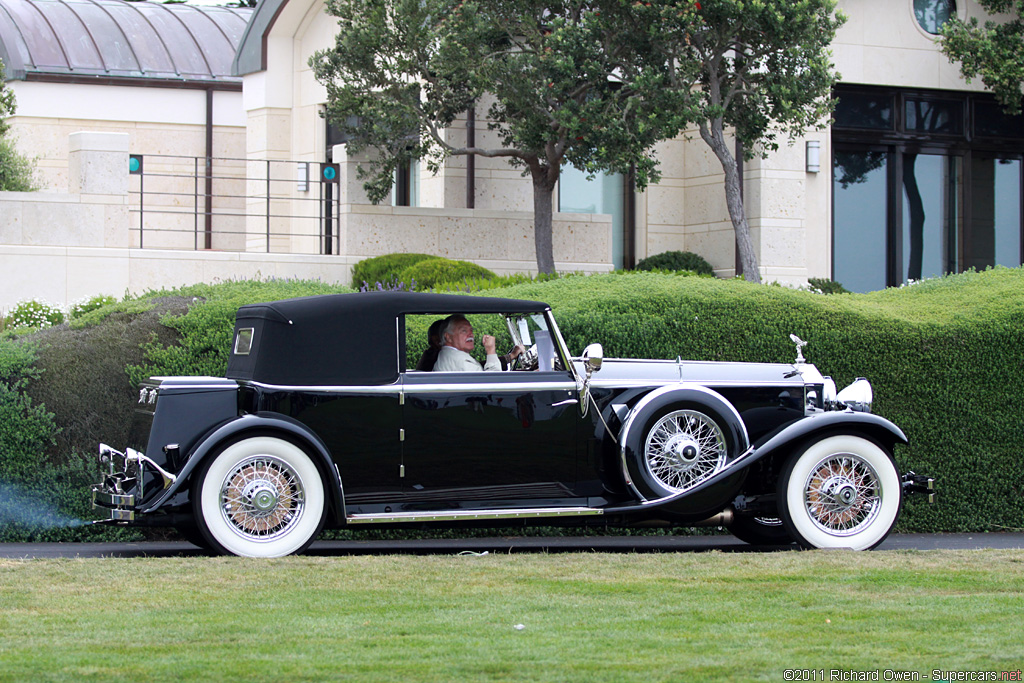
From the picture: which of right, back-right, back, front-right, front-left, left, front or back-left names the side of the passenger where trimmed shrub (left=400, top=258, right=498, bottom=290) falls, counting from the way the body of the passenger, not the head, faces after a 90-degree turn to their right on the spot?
back

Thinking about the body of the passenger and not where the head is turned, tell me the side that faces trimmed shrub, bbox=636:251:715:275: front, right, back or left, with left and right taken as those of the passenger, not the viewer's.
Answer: left

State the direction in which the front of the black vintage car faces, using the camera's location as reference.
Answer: facing to the right of the viewer

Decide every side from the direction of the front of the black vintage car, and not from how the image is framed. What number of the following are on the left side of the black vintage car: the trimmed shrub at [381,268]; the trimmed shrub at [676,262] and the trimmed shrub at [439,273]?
3

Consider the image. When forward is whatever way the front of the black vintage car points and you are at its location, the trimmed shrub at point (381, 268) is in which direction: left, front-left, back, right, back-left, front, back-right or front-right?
left

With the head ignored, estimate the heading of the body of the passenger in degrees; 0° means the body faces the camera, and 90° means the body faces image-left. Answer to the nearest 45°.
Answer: approximately 270°

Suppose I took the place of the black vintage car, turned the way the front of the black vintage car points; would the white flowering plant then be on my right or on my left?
on my left

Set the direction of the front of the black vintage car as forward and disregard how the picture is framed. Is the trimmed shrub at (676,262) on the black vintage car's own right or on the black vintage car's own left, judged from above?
on the black vintage car's own left
